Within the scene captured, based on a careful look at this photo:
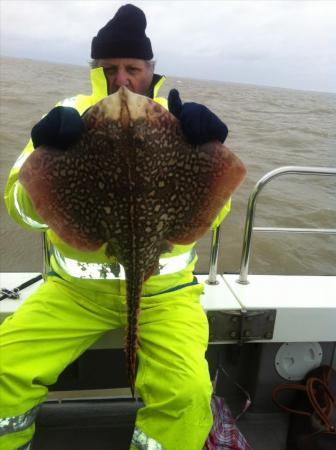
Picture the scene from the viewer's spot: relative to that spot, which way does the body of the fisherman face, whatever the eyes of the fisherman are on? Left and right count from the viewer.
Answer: facing the viewer

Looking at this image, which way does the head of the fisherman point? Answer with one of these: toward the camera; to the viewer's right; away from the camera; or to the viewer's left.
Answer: toward the camera
